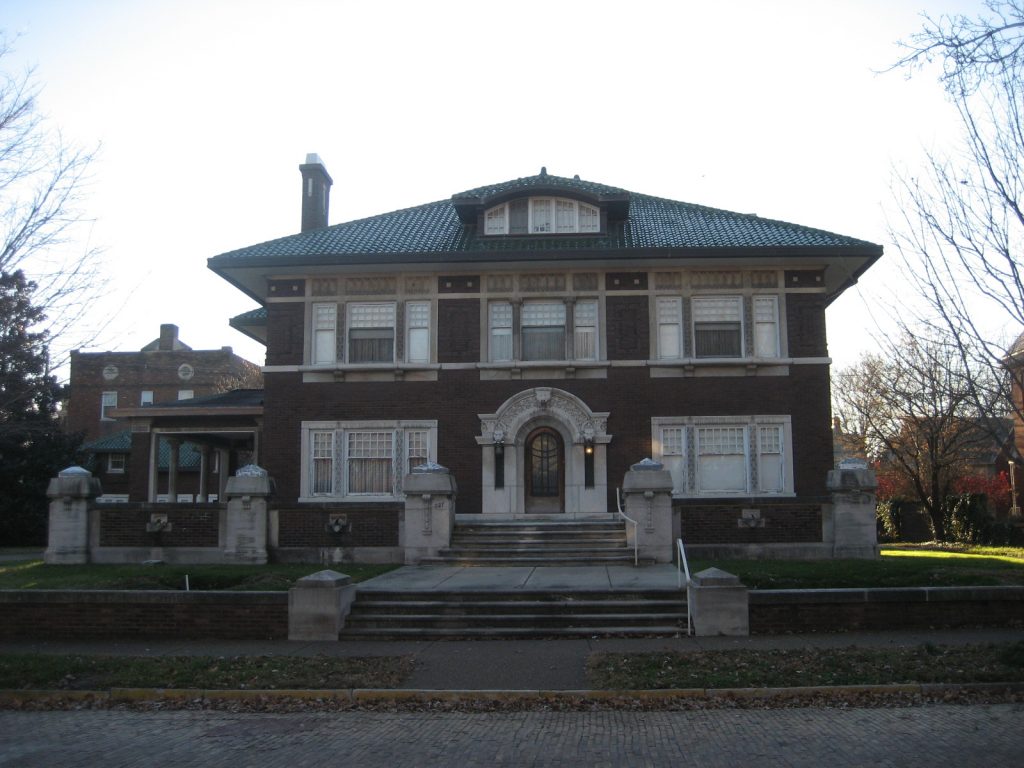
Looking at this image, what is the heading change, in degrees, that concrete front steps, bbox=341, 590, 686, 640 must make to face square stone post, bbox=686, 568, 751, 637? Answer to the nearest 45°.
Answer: approximately 90° to its left

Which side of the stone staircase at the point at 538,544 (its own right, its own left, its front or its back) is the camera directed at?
front

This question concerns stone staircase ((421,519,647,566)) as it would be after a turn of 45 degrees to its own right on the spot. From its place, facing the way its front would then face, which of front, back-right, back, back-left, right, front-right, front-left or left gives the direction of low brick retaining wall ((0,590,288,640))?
front

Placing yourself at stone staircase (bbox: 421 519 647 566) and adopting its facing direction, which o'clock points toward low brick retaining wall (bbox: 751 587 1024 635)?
The low brick retaining wall is roughly at 11 o'clock from the stone staircase.

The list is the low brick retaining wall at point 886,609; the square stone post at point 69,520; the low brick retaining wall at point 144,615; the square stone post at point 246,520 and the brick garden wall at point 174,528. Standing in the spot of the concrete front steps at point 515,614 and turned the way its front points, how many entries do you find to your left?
1

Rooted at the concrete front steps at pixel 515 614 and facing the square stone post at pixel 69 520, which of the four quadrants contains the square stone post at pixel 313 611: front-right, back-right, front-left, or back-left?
front-left

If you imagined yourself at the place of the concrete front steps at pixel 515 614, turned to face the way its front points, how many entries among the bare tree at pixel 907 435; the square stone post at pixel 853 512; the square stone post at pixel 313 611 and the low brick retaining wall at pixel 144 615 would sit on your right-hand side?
2

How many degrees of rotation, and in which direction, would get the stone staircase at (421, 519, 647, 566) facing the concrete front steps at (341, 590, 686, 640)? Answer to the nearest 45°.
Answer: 0° — it already faces it

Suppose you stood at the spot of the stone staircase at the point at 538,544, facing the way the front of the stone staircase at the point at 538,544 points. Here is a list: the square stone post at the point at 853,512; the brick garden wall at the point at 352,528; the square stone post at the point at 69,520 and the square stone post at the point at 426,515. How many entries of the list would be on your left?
1

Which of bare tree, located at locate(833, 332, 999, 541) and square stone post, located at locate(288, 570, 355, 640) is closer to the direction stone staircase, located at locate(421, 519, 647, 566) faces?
the square stone post

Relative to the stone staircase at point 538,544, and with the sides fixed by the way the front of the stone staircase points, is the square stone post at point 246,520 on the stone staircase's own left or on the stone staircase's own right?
on the stone staircase's own right

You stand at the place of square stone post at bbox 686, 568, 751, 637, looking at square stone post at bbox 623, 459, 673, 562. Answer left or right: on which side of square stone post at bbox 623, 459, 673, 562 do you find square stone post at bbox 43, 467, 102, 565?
left

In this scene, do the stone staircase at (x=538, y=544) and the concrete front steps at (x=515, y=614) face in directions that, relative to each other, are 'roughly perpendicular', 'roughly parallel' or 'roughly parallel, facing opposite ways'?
roughly parallel

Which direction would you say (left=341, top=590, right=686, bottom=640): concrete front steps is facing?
toward the camera

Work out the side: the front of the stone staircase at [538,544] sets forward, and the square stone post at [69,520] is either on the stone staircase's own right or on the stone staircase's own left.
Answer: on the stone staircase's own right

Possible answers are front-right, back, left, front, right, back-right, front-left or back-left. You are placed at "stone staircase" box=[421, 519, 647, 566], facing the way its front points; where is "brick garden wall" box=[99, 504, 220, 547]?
right

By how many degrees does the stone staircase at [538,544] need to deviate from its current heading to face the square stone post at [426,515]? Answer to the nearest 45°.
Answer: approximately 90° to its right

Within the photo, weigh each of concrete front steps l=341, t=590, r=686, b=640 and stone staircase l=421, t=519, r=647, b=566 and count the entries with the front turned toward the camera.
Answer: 2

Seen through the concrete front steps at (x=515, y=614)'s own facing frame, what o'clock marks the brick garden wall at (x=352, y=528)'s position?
The brick garden wall is roughly at 5 o'clock from the concrete front steps.
